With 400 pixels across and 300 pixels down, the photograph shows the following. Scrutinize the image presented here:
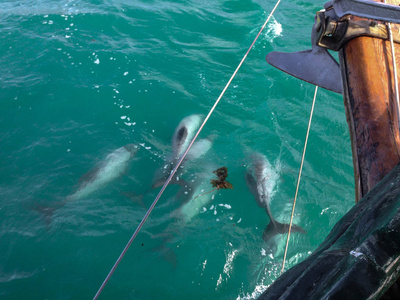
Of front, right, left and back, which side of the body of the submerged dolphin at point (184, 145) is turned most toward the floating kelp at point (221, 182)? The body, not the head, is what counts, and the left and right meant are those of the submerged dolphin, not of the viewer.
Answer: right

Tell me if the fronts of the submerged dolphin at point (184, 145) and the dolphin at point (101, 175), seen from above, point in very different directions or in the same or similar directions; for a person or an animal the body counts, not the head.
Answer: same or similar directions

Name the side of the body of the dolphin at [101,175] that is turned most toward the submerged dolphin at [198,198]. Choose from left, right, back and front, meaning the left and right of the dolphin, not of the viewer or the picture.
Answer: right

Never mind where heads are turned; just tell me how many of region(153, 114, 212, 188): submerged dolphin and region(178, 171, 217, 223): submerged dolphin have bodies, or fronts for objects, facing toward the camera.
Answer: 0

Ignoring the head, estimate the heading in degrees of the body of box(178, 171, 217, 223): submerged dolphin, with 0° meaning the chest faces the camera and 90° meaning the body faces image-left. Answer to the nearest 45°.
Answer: approximately 225°

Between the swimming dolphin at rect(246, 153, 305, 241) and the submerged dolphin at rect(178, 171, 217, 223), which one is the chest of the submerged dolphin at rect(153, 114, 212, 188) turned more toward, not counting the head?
the swimming dolphin

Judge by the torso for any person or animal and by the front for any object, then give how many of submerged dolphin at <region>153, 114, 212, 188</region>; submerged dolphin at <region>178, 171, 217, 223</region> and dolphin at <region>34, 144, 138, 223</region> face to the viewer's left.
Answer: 0

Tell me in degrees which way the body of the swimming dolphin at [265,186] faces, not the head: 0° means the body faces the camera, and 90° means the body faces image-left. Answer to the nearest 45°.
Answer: approximately 180°

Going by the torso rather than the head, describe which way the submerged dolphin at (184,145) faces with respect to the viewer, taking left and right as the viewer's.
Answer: facing away from the viewer and to the right of the viewer

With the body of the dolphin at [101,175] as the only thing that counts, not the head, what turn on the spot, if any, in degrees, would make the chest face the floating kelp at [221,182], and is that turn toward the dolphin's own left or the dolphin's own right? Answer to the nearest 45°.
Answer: approximately 45° to the dolphin's own right

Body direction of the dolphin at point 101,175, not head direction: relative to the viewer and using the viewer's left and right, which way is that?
facing away from the viewer and to the right of the viewer
